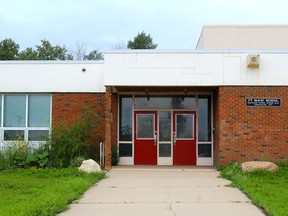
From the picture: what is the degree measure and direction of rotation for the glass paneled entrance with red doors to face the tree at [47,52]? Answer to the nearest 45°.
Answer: approximately 135° to its right

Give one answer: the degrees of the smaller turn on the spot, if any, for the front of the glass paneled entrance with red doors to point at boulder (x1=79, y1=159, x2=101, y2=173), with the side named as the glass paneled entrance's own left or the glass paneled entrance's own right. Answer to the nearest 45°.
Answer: approximately 45° to the glass paneled entrance's own right

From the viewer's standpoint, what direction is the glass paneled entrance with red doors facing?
toward the camera

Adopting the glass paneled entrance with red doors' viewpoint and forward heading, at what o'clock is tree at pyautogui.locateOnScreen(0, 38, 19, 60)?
The tree is roughly at 5 o'clock from the glass paneled entrance with red doors.

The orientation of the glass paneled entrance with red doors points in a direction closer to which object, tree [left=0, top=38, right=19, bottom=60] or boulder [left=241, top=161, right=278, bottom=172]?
the boulder

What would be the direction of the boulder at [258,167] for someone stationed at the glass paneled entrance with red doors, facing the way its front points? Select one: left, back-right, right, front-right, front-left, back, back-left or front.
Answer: front-left

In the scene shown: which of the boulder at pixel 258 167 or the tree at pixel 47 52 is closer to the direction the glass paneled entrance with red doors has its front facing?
the boulder
